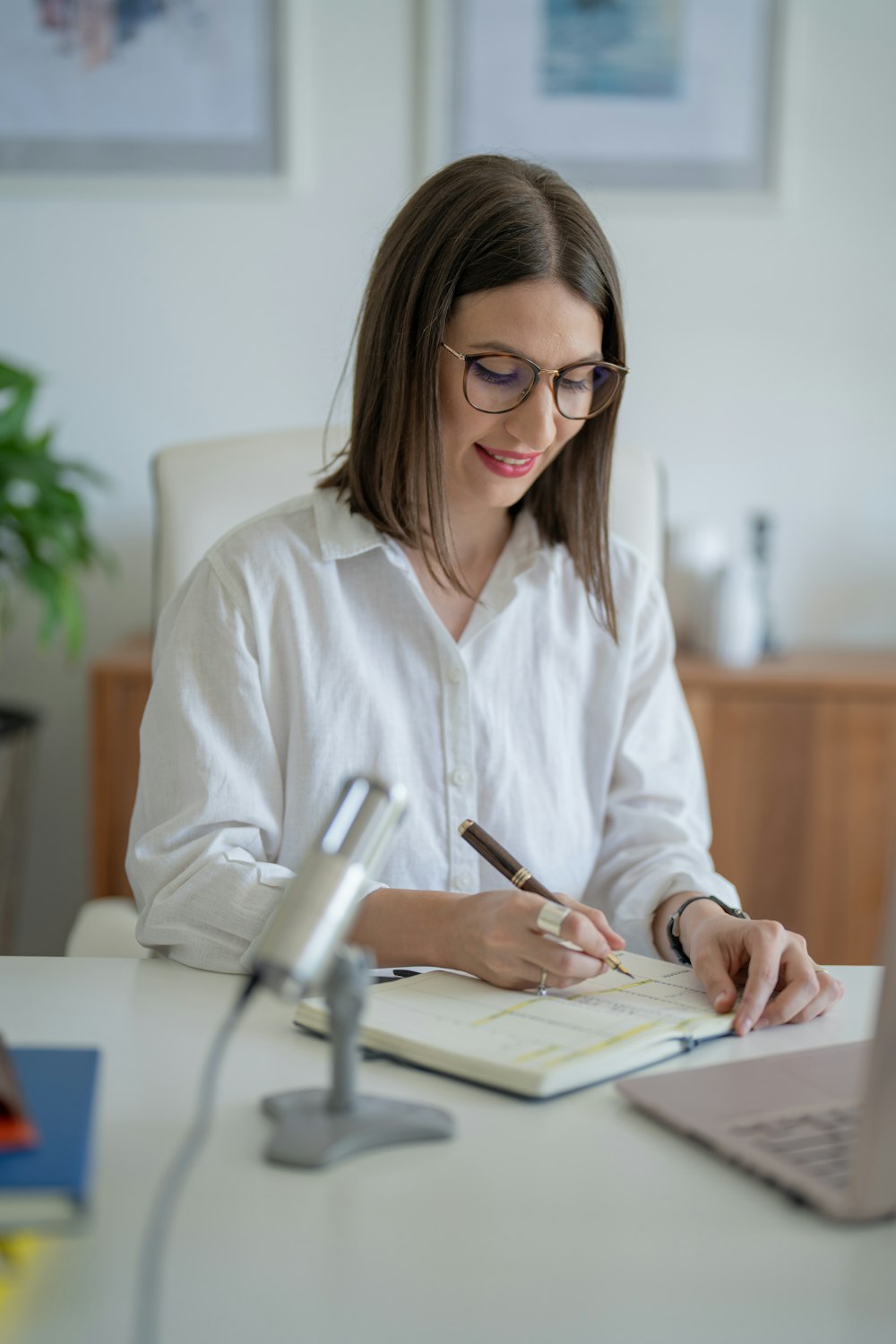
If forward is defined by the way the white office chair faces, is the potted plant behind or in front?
behind

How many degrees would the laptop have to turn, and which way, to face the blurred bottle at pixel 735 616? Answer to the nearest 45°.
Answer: approximately 45° to its right

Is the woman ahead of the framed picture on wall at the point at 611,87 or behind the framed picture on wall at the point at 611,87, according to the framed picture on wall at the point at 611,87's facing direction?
ahead

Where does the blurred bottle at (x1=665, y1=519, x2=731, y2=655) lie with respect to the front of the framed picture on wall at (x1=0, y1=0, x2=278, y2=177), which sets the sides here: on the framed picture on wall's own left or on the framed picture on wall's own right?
on the framed picture on wall's own left

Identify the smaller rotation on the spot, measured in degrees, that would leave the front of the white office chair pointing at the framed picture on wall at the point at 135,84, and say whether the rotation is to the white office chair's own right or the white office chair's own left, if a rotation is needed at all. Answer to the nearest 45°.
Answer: approximately 180°

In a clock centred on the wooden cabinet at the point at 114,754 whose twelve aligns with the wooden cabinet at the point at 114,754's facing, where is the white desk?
The white desk is roughly at 12 o'clock from the wooden cabinet.

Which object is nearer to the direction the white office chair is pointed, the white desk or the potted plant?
the white desk

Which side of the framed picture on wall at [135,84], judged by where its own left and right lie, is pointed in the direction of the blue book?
front

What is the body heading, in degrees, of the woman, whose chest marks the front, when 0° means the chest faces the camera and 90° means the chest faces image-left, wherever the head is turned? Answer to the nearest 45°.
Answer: approximately 315°

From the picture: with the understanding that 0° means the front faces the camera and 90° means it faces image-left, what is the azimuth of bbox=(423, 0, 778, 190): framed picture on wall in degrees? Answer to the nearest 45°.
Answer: approximately 0°

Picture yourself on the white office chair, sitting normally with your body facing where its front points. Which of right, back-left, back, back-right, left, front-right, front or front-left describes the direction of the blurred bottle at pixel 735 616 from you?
back-left

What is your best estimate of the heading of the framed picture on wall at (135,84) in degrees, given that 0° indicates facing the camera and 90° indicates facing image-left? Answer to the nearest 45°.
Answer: approximately 0°
